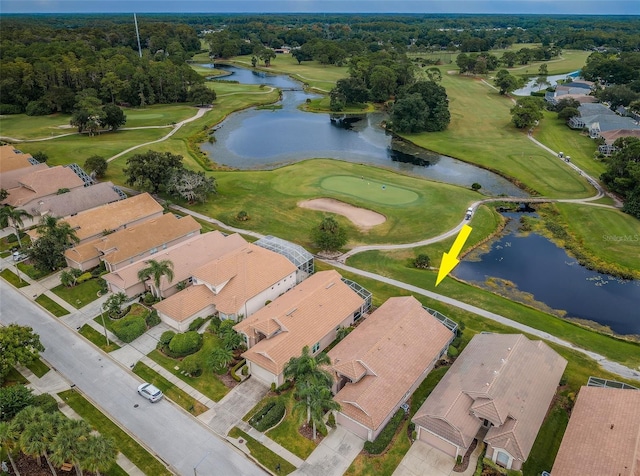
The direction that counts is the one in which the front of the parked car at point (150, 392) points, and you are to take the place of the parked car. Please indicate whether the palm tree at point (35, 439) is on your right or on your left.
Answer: on your left

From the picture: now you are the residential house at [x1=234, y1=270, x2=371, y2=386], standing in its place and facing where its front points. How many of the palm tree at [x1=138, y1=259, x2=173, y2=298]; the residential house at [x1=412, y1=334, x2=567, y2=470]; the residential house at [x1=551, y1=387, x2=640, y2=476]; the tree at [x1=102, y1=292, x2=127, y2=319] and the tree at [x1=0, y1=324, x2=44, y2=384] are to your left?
2

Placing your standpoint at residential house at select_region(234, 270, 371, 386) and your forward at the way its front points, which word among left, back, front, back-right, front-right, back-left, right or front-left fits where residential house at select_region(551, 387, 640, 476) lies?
left

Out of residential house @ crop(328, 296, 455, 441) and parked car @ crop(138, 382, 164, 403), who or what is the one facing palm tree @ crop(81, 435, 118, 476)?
the residential house

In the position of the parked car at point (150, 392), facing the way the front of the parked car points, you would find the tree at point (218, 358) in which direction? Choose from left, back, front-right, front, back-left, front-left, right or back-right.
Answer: back-right

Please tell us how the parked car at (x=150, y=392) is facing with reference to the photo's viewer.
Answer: facing away from the viewer and to the left of the viewer

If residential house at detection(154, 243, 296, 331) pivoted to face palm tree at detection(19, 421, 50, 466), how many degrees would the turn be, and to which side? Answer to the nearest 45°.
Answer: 0° — it already faces it

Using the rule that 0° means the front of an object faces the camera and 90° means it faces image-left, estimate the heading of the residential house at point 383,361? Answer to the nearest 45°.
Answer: approximately 45°

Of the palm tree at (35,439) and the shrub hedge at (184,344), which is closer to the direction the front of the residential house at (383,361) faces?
the palm tree

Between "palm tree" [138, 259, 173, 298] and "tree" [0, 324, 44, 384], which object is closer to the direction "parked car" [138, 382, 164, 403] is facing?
the tree

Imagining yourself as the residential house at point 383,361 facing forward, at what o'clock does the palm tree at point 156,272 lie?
The palm tree is roughly at 2 o'clock from the residential house.

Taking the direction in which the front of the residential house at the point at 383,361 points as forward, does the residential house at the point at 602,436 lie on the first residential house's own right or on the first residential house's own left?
on the first residential house's own left

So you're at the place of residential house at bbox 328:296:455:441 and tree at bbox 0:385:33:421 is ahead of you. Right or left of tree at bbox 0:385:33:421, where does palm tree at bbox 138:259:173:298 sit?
right

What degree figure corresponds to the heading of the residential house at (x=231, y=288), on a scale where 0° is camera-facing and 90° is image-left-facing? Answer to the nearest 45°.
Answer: approximately 45°

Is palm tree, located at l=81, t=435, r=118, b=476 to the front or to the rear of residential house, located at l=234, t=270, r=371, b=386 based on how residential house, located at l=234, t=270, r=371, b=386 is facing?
to the front
